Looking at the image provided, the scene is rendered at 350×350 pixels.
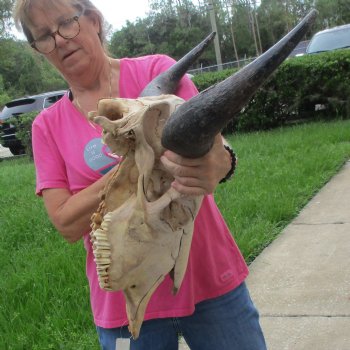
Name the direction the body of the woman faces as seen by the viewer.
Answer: toward the camera

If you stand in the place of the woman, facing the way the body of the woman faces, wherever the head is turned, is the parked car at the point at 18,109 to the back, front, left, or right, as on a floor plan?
back

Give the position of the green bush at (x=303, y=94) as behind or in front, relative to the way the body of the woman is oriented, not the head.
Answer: behind

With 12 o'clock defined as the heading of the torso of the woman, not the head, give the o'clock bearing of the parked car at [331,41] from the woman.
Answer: The parked car is roughly at 7 o'clock from the woman.

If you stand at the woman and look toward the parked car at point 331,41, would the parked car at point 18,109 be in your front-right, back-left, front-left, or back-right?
front-left

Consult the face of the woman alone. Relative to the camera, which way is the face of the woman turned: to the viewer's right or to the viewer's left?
to the viewer's right
